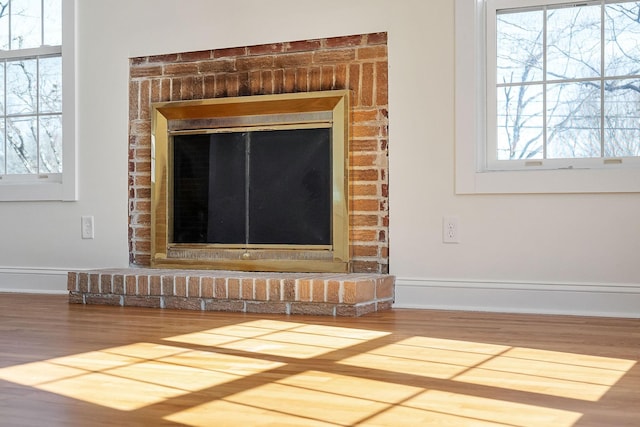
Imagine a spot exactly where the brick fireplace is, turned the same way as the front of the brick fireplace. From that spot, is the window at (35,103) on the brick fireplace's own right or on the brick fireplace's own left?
on the brick fireplace's own right

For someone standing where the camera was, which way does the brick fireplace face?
facing the viewer and to the left of the viewer

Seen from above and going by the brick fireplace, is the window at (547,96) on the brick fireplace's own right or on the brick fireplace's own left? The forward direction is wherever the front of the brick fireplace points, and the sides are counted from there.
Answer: on the brick fireplace's own left
